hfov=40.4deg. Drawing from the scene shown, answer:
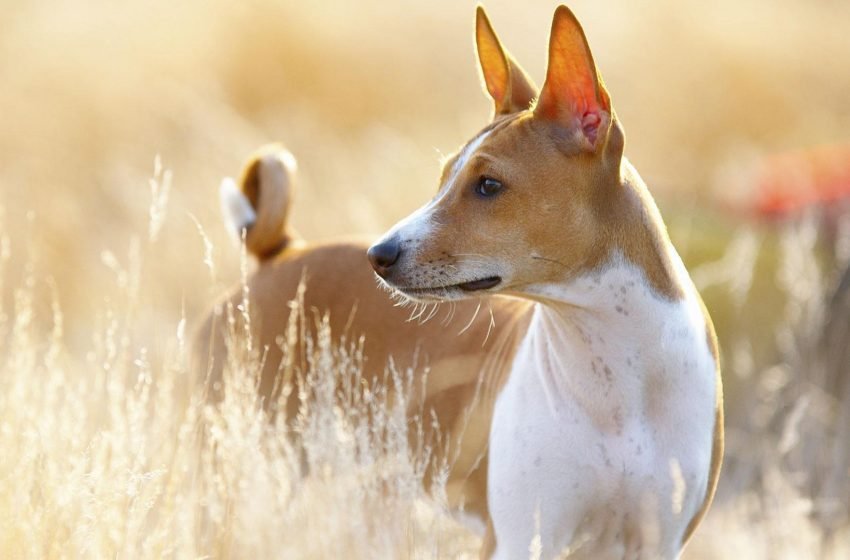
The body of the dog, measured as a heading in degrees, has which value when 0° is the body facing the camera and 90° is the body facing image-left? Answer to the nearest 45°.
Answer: approximately 315°
